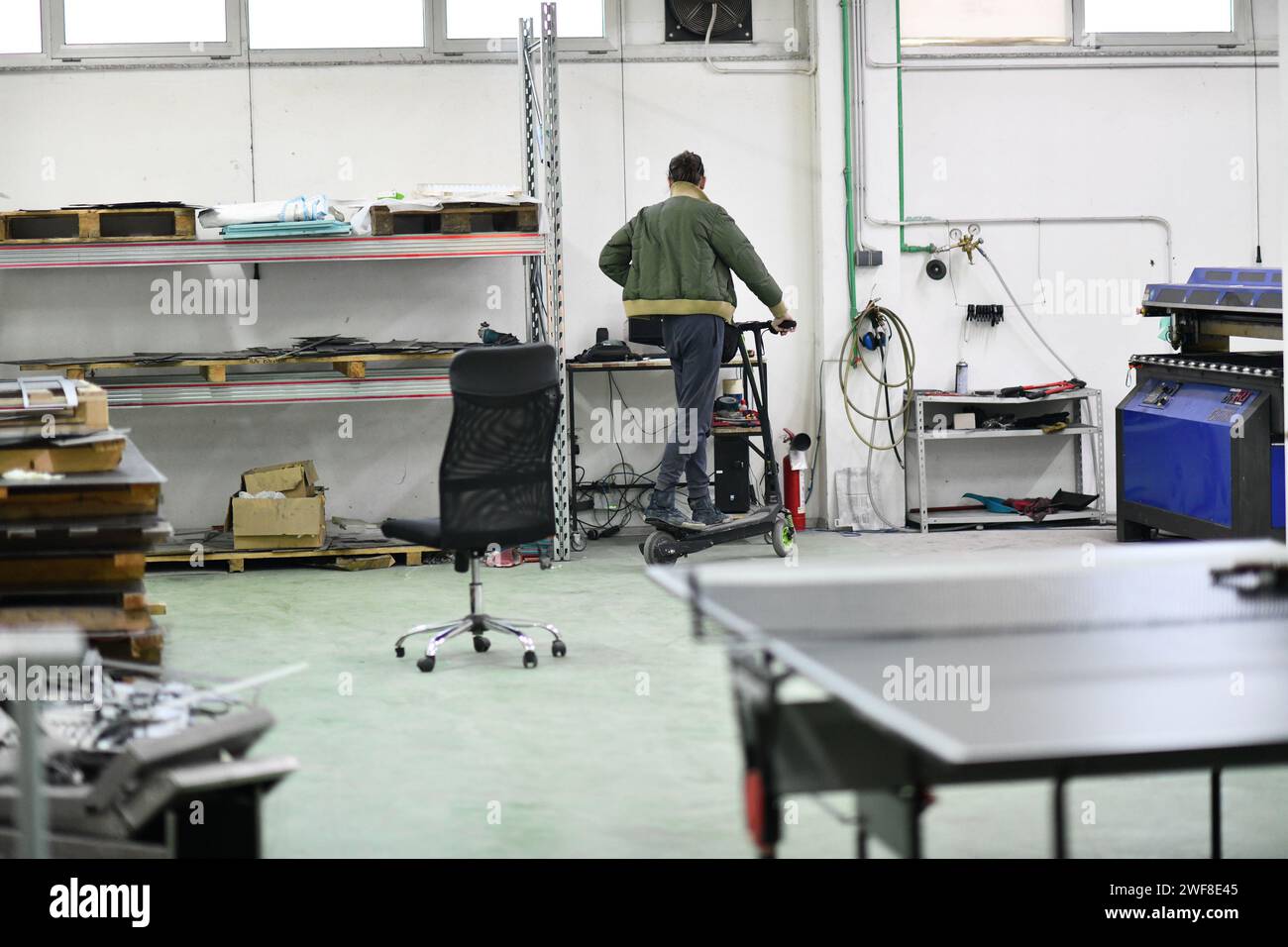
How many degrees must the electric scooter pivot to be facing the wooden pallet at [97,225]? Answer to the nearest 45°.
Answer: approximately 135° to its left

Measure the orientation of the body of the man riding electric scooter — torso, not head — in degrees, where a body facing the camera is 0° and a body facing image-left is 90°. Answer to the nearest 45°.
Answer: approximately 225°

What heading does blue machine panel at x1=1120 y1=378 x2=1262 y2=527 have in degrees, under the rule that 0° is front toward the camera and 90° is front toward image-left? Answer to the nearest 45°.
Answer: approximately 45°

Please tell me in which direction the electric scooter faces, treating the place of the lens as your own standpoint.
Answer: facing away from the viewer and to the right of the viewer

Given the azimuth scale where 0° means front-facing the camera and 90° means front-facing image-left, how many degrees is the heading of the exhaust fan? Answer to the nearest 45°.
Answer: approximately 0°

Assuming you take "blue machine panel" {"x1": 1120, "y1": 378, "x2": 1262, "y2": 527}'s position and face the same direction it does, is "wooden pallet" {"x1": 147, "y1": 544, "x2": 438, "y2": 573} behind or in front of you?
in front

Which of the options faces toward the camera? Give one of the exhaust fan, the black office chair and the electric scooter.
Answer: the exhaust fan

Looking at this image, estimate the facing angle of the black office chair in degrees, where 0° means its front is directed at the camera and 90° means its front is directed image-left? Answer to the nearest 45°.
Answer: approximately 135°

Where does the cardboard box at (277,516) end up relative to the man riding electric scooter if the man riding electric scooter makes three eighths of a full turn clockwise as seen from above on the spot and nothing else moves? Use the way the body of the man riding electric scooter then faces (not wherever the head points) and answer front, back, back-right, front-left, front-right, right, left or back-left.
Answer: right

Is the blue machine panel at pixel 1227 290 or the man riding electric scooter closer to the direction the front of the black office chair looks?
the man riding electric scooter

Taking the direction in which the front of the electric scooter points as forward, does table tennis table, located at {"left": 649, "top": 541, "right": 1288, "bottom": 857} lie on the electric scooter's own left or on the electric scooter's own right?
on the electric scooter's own right

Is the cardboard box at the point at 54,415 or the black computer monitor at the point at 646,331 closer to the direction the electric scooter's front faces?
the black computer monitor

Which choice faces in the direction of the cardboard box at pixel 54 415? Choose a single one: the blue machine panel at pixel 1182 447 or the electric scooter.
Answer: the blue machine panel
